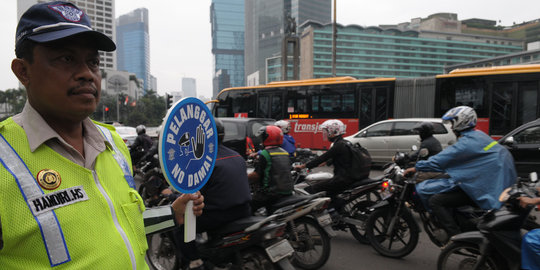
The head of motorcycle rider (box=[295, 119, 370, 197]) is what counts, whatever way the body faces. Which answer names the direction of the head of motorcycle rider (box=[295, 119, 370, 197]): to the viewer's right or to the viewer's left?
to the viewer's left

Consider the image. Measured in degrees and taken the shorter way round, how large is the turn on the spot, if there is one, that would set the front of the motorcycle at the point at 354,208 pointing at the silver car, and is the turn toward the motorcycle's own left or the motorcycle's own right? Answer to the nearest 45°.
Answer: approximately 90° to the motorcycle's own right

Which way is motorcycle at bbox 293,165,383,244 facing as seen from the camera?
to the viewer's left

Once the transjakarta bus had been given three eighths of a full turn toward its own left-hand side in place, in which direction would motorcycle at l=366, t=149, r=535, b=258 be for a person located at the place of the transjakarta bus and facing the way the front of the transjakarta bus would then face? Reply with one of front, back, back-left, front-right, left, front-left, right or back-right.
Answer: front-right

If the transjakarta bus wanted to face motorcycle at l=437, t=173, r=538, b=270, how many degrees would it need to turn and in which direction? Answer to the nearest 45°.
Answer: approximately 90° to its left

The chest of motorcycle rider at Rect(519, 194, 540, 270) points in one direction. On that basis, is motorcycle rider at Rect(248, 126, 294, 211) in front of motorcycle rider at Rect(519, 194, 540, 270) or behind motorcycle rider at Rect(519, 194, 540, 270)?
in front

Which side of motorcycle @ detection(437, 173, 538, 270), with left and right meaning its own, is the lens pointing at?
left

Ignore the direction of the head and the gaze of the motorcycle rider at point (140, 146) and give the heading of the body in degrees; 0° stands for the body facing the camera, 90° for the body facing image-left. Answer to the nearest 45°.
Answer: approximately 135°
